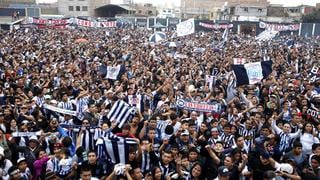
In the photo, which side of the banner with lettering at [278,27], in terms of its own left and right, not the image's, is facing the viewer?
front

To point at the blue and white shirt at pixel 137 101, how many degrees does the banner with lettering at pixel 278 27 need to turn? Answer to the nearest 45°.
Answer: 0° — it already faces it

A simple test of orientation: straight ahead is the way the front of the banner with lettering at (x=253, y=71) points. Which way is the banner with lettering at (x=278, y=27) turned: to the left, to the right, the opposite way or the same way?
the same way

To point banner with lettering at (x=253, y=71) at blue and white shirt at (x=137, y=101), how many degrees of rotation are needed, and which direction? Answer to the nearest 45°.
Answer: approximately 45° to its right

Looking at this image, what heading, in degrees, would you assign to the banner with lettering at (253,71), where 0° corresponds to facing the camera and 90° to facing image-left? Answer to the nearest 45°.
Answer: approximately 0°

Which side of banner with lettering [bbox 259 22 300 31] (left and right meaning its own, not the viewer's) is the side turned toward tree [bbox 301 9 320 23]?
back

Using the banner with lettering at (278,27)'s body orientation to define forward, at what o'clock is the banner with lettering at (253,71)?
the banner with lettering at (253,71) is roughly at 12 o'clock from the banner with lettering at (278,27).

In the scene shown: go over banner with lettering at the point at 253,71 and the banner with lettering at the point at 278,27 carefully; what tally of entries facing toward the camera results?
2

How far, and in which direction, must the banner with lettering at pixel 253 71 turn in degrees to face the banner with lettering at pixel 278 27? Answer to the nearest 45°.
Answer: approximately 180°
